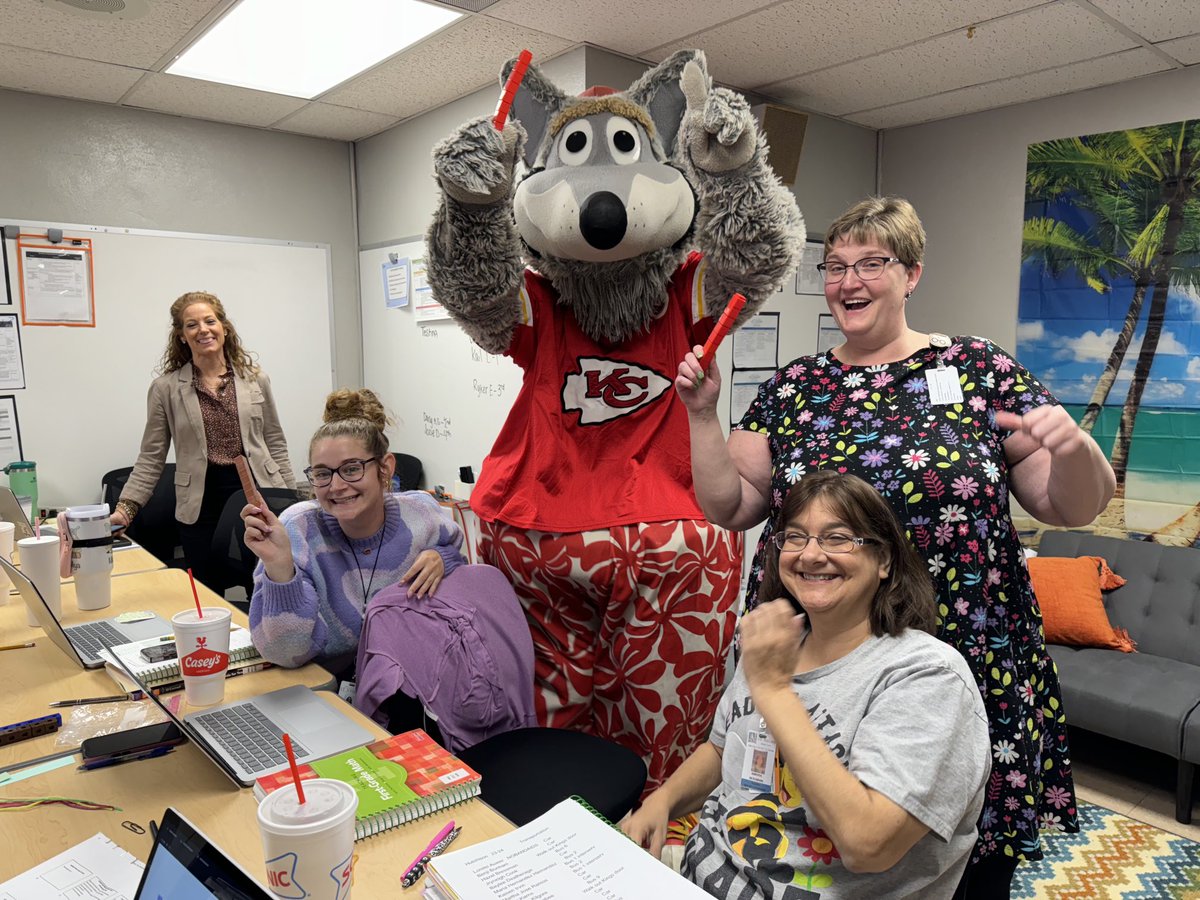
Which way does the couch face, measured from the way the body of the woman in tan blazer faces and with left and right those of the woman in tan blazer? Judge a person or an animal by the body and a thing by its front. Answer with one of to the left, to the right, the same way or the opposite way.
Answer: to the right

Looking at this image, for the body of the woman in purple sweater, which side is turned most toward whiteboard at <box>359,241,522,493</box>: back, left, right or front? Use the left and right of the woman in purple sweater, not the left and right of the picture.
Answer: back

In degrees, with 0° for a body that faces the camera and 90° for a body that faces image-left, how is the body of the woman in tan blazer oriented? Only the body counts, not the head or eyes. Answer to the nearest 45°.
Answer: approximately 0°

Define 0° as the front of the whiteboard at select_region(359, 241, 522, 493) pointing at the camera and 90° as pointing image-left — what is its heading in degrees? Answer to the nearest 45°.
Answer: approximately 45°

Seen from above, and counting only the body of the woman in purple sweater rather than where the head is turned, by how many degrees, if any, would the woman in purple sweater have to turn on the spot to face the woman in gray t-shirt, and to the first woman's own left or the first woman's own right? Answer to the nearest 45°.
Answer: approximately 45° to the first woman's own left

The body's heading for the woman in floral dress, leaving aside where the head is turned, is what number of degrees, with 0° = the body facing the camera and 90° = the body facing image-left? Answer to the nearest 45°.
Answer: approximately 45°

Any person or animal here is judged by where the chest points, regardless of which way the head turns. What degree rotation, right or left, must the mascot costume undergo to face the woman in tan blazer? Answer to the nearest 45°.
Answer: approximately 135° to its right

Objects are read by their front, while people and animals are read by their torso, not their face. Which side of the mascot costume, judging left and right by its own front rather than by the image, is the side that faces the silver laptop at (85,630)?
right
